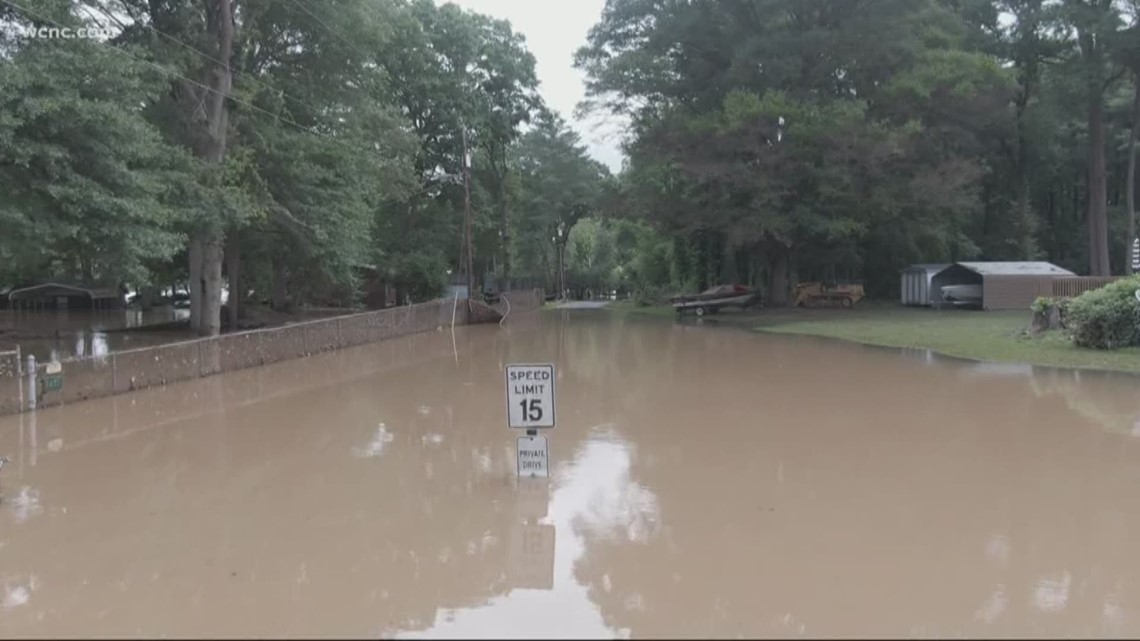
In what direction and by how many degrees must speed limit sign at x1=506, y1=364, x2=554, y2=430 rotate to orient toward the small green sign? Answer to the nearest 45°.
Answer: approximately 135° to its right

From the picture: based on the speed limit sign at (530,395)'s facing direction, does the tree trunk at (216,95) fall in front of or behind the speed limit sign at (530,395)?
behind

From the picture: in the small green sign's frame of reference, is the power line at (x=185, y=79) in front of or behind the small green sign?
behind

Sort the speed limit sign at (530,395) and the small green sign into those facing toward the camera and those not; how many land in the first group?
2

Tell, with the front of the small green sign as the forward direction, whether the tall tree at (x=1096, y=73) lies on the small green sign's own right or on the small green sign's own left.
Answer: on the small green sign's own left

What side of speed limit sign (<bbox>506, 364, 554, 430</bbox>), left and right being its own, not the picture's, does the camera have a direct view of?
front

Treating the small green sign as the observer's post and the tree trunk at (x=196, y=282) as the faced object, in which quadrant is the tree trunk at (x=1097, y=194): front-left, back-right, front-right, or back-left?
front-right

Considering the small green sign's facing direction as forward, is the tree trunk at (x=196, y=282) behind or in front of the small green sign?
behind

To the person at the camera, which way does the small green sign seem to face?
facing the viewer

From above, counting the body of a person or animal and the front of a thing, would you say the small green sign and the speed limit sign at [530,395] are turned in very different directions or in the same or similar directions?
same or similar directions
